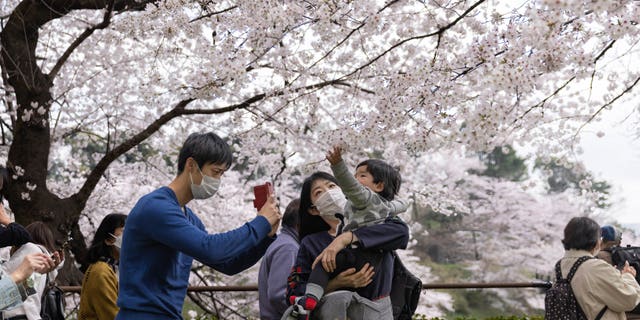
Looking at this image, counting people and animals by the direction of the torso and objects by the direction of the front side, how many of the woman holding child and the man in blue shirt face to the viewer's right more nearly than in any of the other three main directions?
1

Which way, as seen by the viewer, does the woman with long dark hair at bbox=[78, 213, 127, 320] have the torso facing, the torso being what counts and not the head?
to the viewer's right

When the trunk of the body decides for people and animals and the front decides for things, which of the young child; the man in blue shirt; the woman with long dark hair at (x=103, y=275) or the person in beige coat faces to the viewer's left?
the young child

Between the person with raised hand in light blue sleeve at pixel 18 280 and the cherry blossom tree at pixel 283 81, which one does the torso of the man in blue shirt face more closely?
the cherry blossom tree

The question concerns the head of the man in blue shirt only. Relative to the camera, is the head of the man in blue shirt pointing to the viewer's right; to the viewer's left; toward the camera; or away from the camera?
to the viewer's right

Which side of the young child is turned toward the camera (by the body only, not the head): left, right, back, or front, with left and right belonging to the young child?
left

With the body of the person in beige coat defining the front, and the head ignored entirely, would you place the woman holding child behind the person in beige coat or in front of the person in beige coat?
behind
